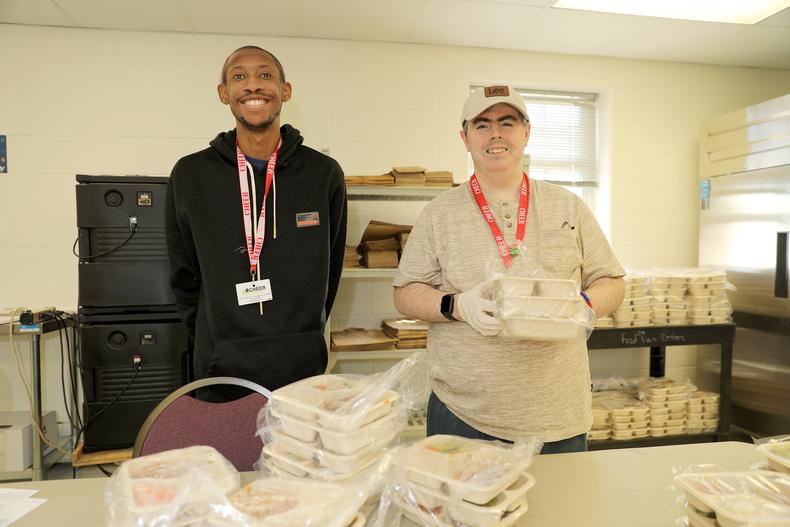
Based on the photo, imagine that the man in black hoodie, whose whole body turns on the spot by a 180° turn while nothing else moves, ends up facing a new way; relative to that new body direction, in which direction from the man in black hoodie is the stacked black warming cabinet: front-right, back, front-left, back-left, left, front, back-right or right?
front-left

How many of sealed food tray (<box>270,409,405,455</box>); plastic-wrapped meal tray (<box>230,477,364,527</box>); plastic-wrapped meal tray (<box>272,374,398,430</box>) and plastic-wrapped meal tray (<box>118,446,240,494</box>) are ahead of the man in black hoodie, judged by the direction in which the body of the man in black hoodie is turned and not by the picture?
4

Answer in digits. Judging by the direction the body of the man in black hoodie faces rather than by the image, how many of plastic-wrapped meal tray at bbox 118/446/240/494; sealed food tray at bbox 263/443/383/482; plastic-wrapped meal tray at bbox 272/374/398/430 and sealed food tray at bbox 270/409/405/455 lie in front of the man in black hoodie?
4

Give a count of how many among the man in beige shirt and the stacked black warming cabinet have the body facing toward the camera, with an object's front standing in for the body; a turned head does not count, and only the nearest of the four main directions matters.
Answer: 2

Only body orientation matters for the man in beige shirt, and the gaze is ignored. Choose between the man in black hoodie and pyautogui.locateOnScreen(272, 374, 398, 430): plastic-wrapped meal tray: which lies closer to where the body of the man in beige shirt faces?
the plastic-wrapped meal tray

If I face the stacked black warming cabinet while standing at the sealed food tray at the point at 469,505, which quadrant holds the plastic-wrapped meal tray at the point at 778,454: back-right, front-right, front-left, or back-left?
back-right

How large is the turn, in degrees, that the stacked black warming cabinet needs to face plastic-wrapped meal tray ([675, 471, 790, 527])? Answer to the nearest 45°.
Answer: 0° — it already faces it

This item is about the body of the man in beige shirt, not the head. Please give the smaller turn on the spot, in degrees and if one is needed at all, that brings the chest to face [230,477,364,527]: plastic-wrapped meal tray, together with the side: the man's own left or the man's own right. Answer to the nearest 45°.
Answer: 0° — they already face it

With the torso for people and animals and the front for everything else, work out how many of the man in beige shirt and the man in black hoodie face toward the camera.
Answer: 2

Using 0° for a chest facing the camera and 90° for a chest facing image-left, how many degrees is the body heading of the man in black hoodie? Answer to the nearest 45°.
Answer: approximately 0°

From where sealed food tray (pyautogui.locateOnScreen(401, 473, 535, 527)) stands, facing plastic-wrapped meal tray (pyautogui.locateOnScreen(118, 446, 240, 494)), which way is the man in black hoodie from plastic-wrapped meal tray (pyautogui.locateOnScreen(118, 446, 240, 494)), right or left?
right
